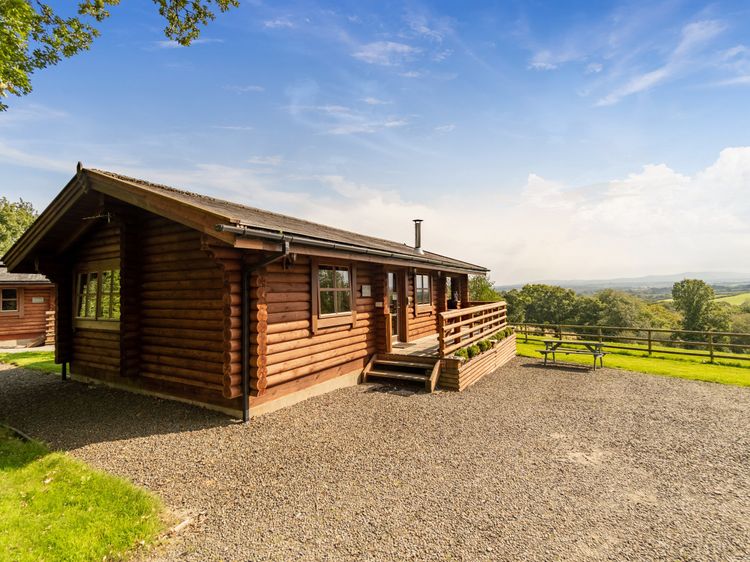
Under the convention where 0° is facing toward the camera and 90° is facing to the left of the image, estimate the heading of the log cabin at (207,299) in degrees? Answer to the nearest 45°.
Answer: approximately 315°

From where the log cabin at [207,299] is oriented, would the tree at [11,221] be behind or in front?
behind

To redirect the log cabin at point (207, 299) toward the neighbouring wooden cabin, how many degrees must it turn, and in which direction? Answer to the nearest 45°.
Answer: approximately 180°
